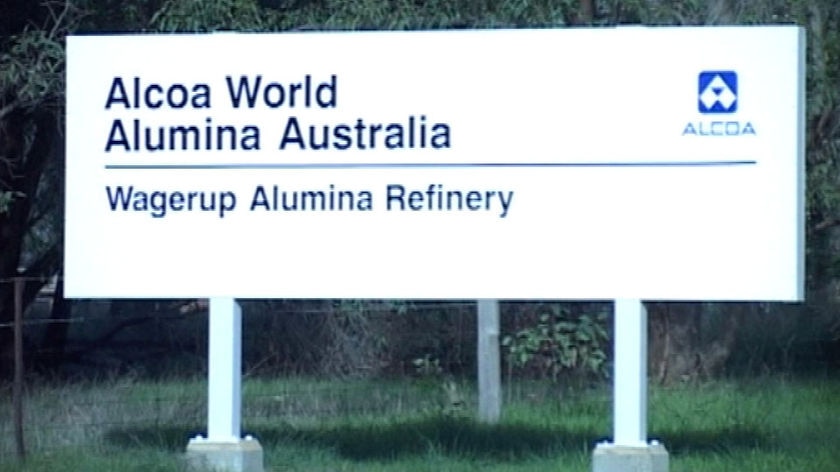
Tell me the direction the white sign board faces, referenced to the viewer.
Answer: facing the viewer

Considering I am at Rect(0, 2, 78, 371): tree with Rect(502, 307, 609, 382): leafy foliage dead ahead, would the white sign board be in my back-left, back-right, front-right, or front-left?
front-right

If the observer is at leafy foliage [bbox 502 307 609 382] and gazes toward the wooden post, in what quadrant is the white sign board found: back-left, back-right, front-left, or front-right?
front-left

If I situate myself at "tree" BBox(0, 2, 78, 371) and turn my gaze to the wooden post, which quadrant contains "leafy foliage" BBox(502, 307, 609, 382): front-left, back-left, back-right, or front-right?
front-left

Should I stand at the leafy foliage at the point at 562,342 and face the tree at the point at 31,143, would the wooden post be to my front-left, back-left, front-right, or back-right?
front-left

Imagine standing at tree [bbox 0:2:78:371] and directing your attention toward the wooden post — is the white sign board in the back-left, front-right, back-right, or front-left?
front-left

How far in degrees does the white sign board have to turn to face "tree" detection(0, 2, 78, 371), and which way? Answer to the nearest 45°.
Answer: approximately 135° to its right

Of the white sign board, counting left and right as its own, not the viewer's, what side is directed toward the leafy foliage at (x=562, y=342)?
back
